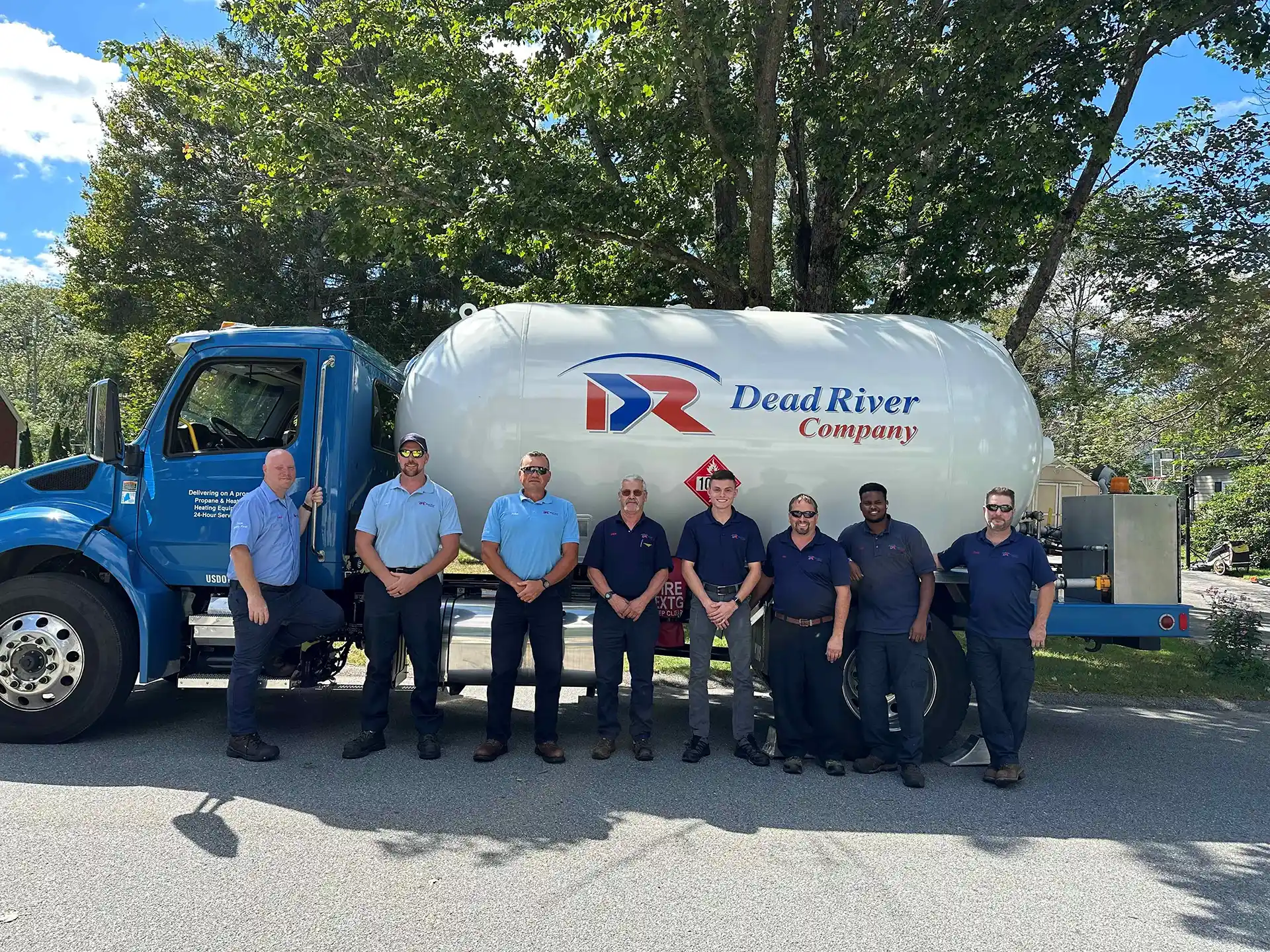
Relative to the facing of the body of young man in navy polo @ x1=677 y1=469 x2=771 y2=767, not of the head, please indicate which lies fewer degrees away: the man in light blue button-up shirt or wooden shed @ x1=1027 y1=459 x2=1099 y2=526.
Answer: the man in light blue button-up shirt

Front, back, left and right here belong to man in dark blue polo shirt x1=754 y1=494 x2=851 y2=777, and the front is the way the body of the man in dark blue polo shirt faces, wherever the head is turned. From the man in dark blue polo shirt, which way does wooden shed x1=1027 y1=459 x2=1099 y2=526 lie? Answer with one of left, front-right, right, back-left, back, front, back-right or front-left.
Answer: back-left

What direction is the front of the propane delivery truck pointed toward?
to the viewer's left

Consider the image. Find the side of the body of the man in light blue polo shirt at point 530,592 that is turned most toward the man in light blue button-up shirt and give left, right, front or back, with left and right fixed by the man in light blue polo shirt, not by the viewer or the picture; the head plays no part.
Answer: right

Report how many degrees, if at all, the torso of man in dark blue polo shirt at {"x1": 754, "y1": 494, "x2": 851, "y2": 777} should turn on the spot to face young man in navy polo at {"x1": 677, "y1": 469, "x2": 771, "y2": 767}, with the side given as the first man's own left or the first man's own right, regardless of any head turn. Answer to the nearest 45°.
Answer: approximately 90° to the first man's own right

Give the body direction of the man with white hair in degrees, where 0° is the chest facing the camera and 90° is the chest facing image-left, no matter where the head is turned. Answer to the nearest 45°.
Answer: approximately 0°

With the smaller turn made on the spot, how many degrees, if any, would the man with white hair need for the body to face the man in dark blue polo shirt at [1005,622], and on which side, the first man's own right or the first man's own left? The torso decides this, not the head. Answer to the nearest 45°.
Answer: approximately 90° to the first man's own left
